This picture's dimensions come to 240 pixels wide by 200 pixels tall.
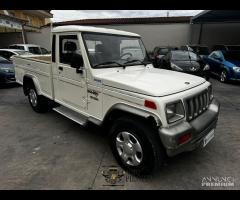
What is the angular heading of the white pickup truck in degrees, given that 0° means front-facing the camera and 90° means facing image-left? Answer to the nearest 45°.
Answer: approximately 315°

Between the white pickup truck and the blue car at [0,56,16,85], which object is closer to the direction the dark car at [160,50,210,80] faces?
the white pickup truck

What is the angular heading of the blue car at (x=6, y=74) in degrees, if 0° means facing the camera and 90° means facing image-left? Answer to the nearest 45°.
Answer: approximately 315°

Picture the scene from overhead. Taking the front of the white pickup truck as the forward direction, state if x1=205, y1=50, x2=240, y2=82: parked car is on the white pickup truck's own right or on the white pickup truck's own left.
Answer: on the white pickup truck's own left

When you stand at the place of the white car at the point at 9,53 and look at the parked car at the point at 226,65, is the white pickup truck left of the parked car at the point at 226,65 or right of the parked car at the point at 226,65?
right

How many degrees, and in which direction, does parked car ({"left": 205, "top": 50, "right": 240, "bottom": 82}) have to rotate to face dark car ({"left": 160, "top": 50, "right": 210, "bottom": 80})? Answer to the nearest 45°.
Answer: approximately 90° to its right

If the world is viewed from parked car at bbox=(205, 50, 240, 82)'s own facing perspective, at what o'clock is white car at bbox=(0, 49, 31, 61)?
The white car is roughly at 4 o'clock from the parked car.

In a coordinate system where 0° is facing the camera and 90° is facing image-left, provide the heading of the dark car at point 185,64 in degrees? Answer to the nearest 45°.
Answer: approximately 315°

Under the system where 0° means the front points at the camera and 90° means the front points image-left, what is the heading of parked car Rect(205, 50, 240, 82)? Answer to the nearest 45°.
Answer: approximately 315°
